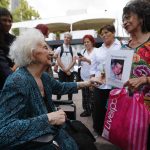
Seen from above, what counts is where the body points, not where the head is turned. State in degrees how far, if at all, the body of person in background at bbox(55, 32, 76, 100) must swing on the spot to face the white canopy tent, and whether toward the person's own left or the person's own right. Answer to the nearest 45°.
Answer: approximately 180°

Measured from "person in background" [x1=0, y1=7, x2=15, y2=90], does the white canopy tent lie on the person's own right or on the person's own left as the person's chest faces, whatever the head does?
on the person's own left

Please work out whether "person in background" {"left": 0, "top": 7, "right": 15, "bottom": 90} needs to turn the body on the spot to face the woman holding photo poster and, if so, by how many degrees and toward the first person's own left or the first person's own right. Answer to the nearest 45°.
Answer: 0° — they already face them

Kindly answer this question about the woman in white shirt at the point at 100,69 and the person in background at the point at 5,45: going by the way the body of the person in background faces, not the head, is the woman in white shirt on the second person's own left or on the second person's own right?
on the second person's own left

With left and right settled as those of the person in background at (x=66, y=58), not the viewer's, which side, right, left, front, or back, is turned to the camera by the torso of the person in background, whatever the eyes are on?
front

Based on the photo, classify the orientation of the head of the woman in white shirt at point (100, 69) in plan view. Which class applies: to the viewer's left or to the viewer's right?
to the viewer's left

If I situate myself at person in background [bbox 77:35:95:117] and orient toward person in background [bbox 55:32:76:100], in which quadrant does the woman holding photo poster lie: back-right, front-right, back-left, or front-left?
back-left

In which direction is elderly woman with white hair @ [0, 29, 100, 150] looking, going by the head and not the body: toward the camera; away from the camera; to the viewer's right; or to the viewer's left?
to the viewer's right

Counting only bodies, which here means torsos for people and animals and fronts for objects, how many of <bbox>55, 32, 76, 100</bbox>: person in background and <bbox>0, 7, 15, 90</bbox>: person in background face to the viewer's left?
0

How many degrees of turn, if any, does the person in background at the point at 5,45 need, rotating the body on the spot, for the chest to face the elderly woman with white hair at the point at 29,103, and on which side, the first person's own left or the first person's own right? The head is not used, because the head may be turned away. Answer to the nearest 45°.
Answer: approximately 45° to the first person's own right

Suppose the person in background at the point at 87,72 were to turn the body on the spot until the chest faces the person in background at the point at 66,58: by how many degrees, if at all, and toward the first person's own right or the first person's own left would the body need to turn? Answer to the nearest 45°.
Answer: approximately 90° to the first person's own right

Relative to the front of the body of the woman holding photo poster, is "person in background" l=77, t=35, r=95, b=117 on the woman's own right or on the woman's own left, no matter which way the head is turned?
on the woman's own right

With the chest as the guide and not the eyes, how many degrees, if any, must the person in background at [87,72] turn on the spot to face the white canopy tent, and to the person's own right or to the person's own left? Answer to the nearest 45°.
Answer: approximately 135° to the person's own right

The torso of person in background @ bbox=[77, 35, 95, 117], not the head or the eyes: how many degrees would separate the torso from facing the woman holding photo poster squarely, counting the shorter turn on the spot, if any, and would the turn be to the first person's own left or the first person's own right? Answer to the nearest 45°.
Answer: approximately 45° to the first person's own left

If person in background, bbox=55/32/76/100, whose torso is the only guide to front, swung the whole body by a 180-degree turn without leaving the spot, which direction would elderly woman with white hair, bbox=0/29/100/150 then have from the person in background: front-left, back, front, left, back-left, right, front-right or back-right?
back

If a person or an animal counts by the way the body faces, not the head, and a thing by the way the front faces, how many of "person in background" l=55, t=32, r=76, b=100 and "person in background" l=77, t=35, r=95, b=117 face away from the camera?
0
